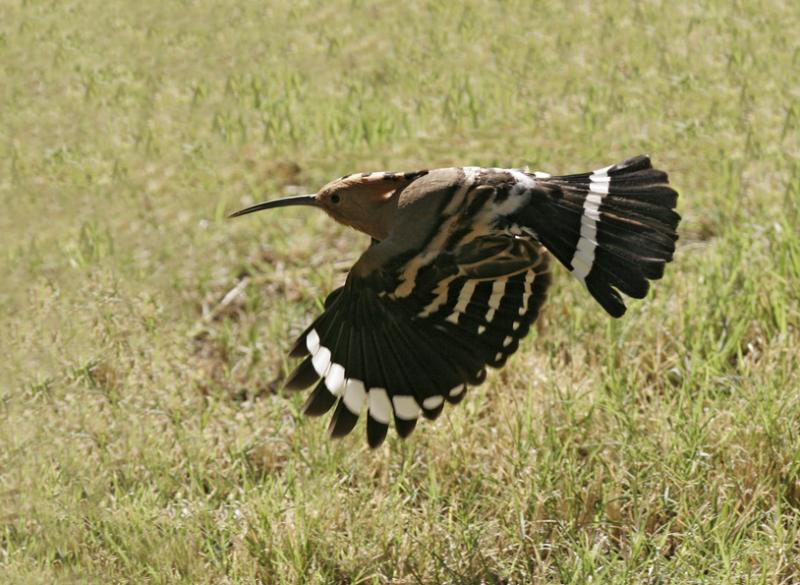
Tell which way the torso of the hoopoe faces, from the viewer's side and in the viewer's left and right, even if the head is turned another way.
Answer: facing to the left of the viewer
